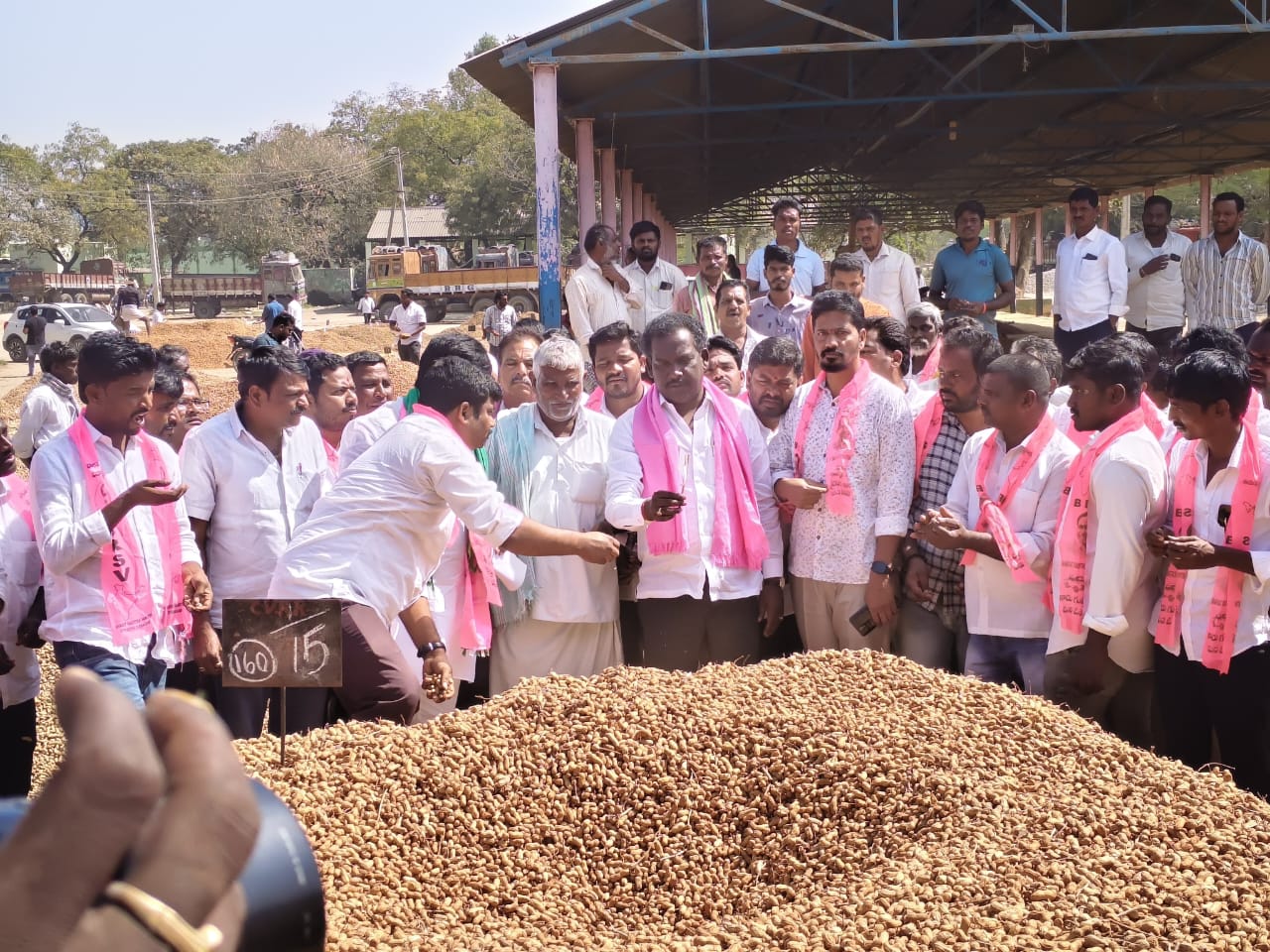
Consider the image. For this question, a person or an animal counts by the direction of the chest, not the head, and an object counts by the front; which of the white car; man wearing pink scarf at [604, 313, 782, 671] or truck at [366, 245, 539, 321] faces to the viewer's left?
the truck

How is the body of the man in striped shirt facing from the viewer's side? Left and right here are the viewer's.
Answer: facing the viewer

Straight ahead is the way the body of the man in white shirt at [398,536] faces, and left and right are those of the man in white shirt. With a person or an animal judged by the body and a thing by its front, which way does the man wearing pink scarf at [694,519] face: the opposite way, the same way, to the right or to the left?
to the right

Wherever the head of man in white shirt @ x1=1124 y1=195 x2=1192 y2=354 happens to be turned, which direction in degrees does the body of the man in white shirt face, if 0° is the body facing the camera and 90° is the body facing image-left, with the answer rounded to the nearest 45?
approximately 0°

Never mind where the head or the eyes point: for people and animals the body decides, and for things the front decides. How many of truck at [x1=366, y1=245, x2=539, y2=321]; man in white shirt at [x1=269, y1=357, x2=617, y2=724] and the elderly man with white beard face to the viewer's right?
1

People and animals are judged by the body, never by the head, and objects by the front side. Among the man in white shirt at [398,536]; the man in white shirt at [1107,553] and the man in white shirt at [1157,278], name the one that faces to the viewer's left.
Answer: the man in white shirt at [1107,553]

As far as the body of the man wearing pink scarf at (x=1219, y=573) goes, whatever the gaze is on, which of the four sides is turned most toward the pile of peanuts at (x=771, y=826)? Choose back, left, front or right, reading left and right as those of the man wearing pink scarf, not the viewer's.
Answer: front

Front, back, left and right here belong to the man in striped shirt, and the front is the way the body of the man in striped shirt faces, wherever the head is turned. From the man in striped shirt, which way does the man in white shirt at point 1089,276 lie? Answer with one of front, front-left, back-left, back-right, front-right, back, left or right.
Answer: front-right

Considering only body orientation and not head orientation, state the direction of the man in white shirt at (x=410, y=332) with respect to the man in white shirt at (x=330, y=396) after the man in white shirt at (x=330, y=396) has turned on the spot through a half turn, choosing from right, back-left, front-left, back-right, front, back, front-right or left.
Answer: front-right

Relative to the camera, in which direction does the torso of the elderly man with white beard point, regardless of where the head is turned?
toward the camera

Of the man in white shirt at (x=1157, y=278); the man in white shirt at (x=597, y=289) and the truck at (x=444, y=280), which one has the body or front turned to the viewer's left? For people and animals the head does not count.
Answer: the truck

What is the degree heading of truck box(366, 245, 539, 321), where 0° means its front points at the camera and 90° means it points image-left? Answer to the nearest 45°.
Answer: approximately 90°
